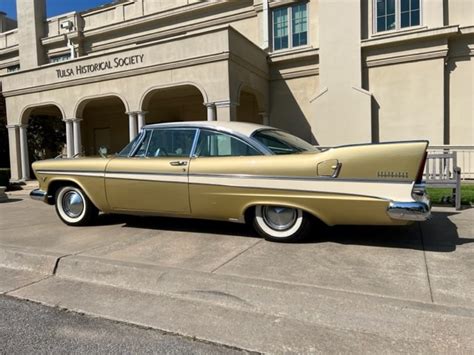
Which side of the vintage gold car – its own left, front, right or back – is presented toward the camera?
left

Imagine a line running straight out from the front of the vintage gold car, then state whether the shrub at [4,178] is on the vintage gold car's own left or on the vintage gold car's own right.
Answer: on the vintage gold car's own right

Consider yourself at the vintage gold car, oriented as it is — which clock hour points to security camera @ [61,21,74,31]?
The security camera is roughly at 2 o'clock from the vintage gold car.
